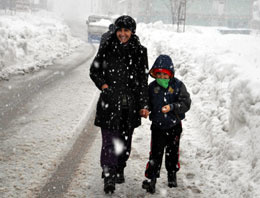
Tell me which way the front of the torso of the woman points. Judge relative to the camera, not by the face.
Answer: toward the camera
